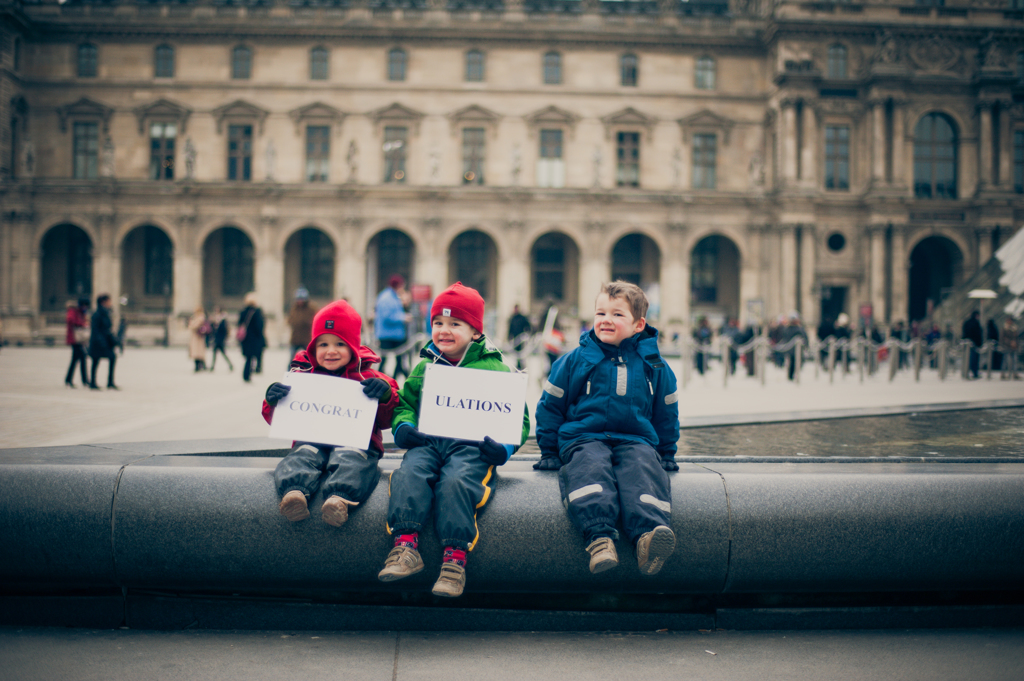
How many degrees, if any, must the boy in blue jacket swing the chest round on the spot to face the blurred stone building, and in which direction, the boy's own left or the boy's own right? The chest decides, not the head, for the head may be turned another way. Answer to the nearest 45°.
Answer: approximately 180°

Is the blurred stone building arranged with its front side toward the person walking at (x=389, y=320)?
yes

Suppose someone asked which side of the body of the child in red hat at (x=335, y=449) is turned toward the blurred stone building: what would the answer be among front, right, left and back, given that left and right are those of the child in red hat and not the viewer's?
back

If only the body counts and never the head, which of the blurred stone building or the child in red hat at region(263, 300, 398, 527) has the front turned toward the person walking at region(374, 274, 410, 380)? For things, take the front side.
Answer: the blurred stone building

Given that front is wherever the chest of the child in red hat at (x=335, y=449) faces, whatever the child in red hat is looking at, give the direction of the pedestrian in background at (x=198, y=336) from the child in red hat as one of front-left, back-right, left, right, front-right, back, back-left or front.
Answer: back

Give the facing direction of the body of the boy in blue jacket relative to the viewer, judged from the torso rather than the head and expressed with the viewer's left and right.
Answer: facing the viewer

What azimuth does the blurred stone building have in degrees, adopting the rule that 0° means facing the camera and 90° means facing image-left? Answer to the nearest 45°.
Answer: approximately 0°

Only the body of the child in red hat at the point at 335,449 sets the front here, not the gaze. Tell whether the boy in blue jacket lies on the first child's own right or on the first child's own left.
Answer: on the first child's own left

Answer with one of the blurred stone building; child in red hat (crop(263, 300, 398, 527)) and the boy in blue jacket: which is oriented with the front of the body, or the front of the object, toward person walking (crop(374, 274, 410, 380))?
the blurred stone building

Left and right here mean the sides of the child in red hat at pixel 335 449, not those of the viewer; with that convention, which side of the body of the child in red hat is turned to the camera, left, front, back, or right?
front

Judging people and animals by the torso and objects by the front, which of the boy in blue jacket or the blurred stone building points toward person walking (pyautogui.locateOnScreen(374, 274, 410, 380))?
the blurred stone building

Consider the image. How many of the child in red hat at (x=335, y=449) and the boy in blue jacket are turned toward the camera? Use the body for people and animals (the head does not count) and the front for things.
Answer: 2

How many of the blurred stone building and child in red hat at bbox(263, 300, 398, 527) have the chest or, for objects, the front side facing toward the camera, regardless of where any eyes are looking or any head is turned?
2
